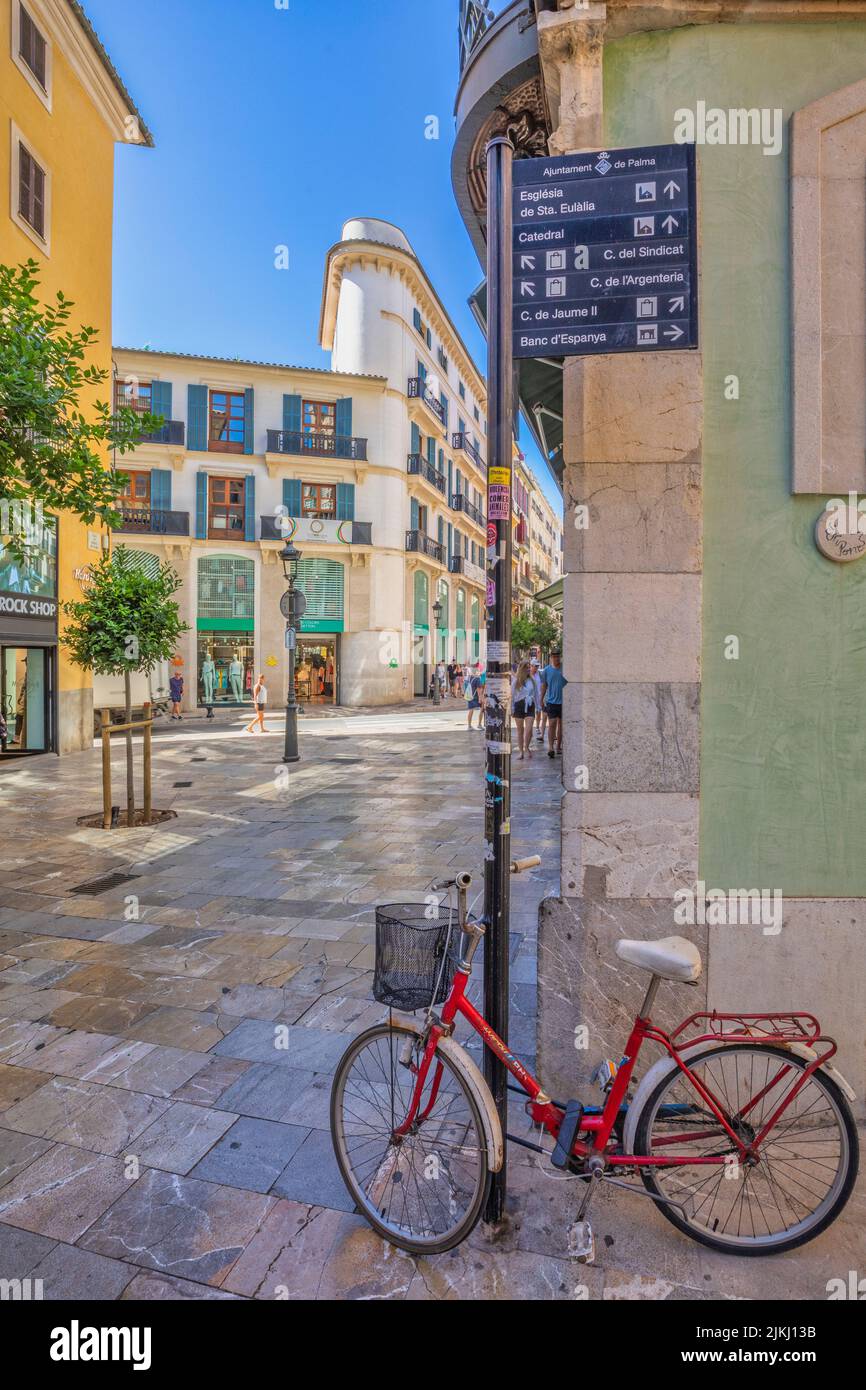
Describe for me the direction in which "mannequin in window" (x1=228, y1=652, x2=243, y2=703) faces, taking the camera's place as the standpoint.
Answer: facing the viewer

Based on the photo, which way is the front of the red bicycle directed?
to the viewer's left

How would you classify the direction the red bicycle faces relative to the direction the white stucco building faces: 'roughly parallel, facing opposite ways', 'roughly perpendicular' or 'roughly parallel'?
roughly perpendicular

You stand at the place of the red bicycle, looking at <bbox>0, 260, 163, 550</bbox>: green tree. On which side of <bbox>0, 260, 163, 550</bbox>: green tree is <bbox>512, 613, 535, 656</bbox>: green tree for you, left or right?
right

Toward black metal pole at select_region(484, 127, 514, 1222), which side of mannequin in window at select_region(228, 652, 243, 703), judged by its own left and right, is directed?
front

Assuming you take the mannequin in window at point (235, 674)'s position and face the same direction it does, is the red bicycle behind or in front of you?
in front

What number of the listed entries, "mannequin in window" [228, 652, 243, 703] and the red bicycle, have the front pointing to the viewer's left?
1

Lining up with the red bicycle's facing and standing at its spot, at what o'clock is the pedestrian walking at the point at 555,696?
The pedestrian walking is roughly at 3 o'clock from the red bicycle.

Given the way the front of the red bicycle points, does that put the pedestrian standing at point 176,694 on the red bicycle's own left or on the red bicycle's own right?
on the red bicycle's own right

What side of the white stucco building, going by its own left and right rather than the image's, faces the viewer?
front

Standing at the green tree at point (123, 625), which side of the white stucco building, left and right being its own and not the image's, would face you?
front

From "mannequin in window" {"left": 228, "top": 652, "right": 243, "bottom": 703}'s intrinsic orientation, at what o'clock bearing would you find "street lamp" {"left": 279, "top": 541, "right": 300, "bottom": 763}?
The street lamp is roughly at 12 o'clock from the mannequin in window.

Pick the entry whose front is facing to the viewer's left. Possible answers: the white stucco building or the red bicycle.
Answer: the red bicycle
